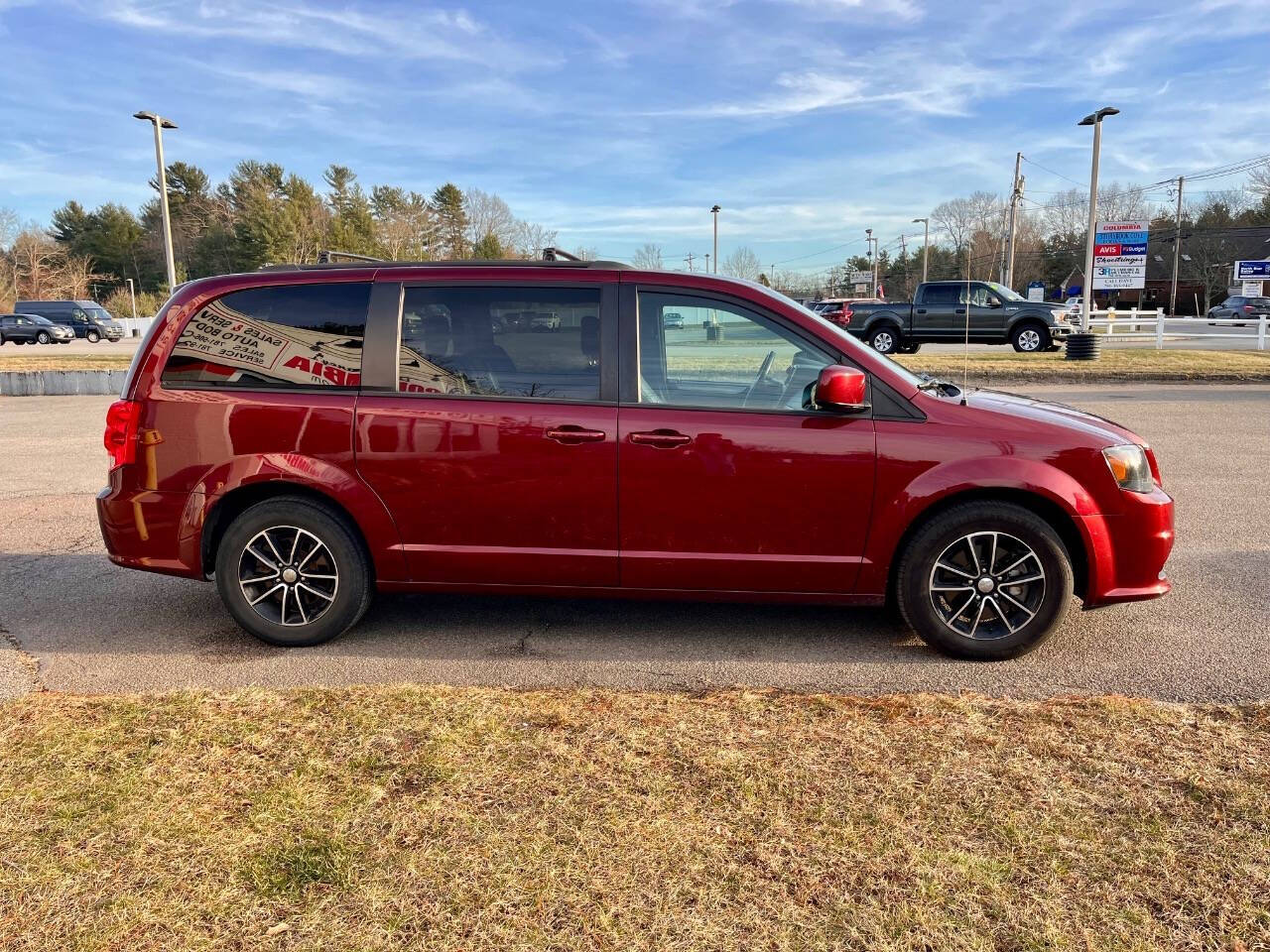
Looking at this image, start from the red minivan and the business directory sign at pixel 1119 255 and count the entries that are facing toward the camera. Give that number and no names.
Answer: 1

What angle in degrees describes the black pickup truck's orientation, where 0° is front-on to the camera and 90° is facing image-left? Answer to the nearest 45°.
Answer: approximately 270°

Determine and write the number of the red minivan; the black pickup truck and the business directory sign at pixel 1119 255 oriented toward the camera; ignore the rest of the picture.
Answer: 1

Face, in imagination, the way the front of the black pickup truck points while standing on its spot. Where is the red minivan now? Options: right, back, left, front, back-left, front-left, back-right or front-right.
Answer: right

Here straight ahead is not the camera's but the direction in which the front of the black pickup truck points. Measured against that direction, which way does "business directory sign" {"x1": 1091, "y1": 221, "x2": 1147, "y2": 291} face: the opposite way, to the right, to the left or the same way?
to the right

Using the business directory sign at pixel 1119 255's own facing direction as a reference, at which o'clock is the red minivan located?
The red minivan is roughly at 12 o'clock from the business directory sign.

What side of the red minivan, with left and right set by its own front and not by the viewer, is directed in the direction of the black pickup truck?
left

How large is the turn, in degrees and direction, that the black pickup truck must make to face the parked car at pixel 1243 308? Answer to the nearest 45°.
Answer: approximately 45° to its left

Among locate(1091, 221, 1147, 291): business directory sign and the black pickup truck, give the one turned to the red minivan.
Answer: the business directory sign

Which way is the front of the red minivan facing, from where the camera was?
facing to the right of the viewer

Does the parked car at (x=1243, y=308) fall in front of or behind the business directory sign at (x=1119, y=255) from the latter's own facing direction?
behind
